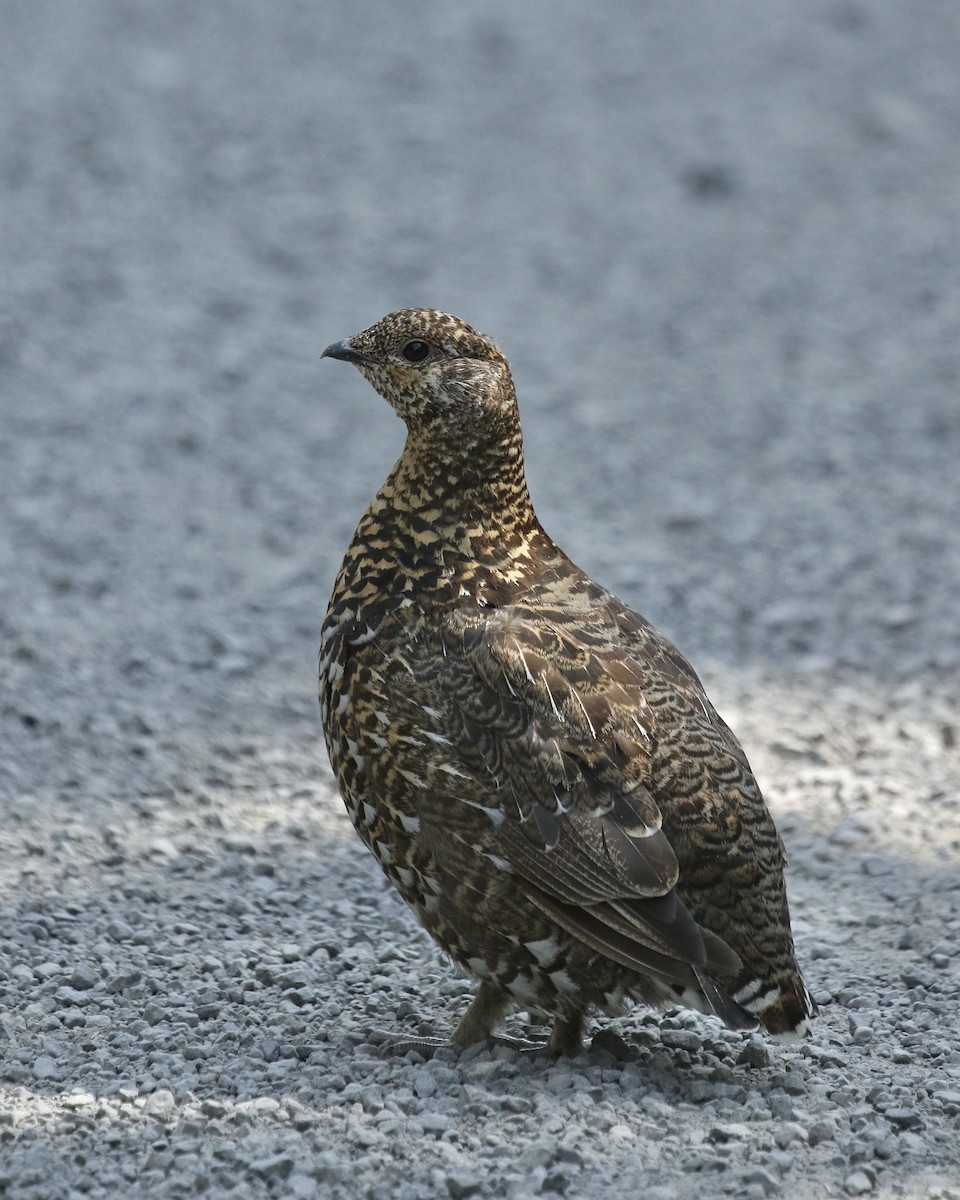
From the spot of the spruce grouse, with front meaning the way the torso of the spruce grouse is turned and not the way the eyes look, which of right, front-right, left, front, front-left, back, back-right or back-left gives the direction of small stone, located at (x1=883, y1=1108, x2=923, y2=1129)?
back

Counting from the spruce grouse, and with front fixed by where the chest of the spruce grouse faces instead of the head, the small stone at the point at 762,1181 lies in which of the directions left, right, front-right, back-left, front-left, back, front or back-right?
back-left

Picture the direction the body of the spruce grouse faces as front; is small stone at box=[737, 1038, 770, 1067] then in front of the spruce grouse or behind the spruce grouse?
behind

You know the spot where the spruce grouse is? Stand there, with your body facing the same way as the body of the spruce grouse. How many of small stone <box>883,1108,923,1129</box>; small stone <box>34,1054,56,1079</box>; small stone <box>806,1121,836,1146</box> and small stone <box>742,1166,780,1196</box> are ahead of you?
1

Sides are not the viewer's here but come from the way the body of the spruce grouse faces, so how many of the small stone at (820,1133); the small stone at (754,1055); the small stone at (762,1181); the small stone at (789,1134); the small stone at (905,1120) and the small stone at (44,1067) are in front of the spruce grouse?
1

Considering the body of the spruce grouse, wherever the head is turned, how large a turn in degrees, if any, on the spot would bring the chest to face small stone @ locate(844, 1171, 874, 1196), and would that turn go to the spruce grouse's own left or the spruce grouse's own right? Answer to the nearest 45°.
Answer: approximately 135° to the spruce grouse's own left

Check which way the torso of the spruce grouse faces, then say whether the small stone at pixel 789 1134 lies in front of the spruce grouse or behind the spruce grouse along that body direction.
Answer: behind

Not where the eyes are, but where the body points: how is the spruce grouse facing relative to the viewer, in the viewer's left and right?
facing to the left of the viewer

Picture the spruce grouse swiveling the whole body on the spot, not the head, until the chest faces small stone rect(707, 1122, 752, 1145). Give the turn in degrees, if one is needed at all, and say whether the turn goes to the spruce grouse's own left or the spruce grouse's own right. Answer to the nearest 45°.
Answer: approximately 135° to the spruce grouse's own left

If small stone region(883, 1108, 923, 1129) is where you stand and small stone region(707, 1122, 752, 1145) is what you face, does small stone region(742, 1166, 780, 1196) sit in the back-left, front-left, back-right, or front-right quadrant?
front-left
